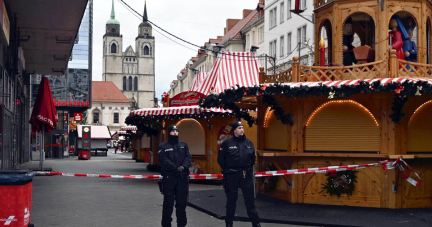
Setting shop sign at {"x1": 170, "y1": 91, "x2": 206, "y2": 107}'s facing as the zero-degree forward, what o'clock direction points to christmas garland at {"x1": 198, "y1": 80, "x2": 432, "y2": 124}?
The christmas garland is roughly at 10 o'clock from the shop sign.

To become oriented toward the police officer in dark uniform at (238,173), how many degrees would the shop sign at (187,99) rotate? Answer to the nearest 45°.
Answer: approximately 45° to its left

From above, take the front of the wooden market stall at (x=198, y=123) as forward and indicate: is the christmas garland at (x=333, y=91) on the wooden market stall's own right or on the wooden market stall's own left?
on the wooden market stall's own left

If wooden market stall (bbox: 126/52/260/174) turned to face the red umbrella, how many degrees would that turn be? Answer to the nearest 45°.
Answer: approximately 45° to its right

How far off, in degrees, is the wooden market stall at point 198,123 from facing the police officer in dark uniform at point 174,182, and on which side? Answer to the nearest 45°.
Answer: approximately 45° to its left

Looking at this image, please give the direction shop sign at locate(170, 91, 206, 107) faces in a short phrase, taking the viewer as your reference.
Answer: facing the viewer and to the left of the viewer

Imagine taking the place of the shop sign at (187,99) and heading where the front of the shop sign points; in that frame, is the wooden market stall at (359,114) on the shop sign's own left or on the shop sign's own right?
on the shop sign's own left

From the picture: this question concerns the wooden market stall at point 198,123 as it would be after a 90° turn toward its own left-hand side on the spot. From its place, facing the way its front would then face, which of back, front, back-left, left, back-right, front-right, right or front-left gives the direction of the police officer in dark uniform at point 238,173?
front-right

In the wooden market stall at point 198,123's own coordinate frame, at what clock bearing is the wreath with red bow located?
The wreath with red bow is roughly at 10 o'clock from the wooden market stall.
